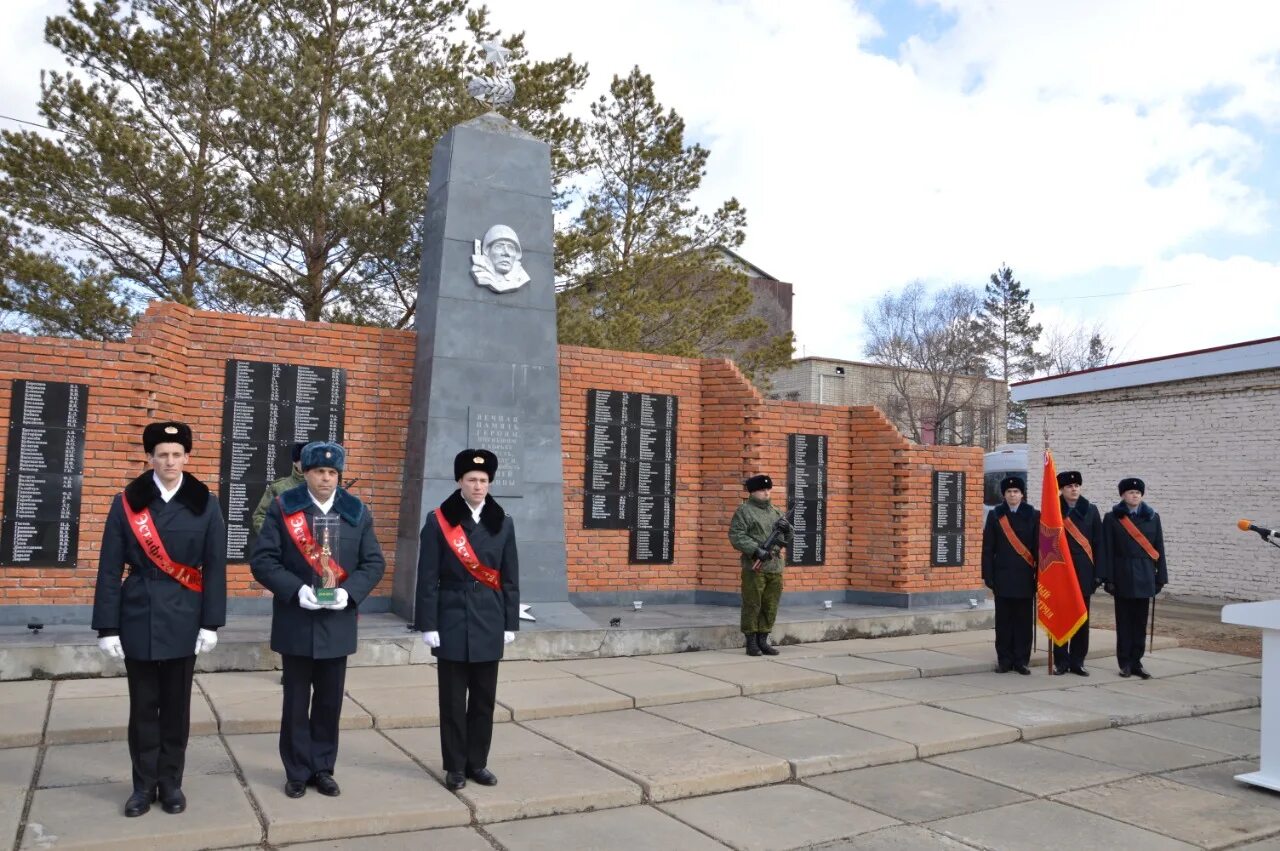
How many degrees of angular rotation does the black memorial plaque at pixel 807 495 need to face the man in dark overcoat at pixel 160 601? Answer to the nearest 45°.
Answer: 0° — it already faces them

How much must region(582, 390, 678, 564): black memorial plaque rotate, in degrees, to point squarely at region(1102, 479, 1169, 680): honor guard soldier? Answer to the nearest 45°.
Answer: approximately 45° to its left

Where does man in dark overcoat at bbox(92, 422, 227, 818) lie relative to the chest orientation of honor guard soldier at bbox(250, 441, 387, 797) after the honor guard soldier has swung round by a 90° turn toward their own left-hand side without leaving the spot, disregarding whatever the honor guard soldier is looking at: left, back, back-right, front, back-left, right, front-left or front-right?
back

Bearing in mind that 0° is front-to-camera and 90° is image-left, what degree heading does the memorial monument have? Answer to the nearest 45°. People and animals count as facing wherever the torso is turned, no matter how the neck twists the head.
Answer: approximately 0°

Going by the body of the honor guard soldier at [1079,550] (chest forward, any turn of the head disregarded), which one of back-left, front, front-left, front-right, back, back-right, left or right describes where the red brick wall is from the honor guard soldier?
right

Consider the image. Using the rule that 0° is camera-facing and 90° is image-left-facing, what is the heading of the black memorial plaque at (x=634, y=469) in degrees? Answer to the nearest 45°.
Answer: approximately 0°

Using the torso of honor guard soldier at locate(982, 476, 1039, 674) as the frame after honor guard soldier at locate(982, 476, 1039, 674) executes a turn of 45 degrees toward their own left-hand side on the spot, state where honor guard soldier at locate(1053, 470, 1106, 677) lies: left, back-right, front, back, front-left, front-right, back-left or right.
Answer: left

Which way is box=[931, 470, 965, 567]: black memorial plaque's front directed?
toward the camera

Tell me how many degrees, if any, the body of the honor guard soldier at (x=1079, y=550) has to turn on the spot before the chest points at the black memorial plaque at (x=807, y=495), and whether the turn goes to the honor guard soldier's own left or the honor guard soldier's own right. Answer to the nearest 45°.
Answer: approximately 135° to the honor guard soldier's own right

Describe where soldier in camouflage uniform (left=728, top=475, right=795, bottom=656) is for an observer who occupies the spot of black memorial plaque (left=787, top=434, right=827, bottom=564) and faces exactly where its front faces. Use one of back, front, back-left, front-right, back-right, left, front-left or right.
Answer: front
